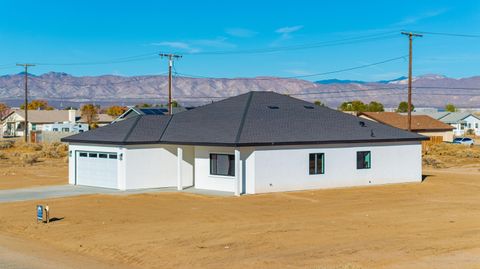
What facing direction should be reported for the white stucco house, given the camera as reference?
facing the viewer and to the left of the viewer
